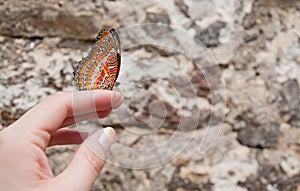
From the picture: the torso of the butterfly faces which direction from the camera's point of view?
to the viewer's right
